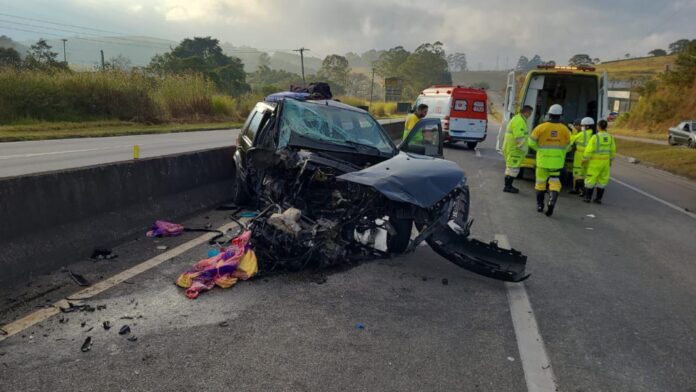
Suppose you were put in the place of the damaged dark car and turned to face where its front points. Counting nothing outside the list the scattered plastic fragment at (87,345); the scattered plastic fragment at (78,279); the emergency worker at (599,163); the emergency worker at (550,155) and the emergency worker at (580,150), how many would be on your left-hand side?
3

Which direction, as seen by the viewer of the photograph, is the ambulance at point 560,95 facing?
facing away from the viewer

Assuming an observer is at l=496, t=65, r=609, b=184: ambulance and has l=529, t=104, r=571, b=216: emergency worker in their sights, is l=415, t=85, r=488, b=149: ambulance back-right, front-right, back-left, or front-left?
back-right

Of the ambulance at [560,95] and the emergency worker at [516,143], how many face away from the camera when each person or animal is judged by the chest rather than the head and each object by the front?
1

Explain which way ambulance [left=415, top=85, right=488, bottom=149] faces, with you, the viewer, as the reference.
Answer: facing away from the viewer and to the left of the viewer

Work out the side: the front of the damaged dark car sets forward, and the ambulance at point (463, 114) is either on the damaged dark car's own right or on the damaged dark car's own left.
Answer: on the damaged dark car's own left
